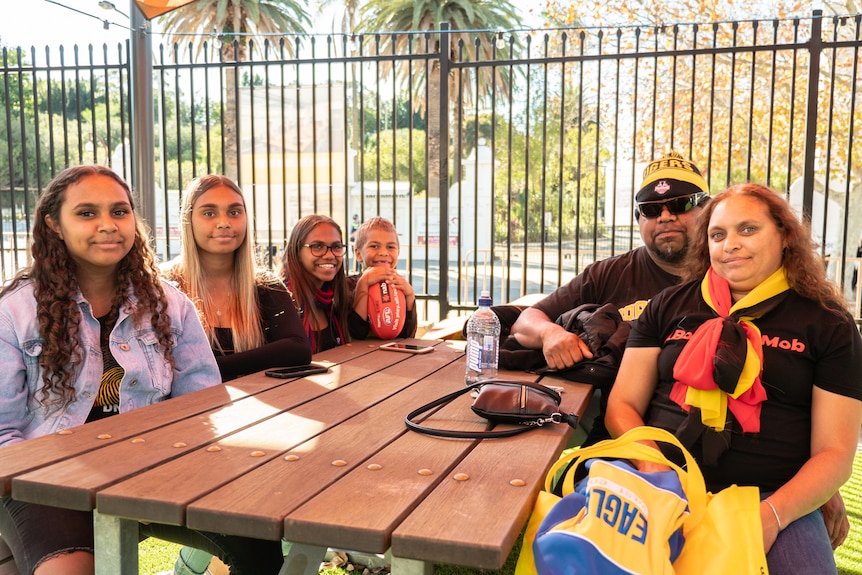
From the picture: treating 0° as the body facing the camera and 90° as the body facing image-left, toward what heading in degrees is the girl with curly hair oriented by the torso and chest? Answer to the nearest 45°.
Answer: approximately 315°

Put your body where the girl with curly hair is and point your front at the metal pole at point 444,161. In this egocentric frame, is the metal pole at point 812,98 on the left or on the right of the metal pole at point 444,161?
right

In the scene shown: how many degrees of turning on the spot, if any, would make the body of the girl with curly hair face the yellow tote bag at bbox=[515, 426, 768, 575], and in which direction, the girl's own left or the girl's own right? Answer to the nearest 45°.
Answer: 0° — they already face it

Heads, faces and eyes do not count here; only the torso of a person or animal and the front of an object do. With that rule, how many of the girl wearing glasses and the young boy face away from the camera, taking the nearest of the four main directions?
0

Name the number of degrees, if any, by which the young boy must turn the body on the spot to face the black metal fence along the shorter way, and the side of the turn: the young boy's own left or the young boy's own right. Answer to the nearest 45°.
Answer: approximately 180°

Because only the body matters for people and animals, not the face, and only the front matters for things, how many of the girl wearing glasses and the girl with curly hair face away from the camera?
0

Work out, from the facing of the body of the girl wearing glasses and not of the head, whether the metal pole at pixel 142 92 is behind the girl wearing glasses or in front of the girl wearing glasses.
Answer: behind
